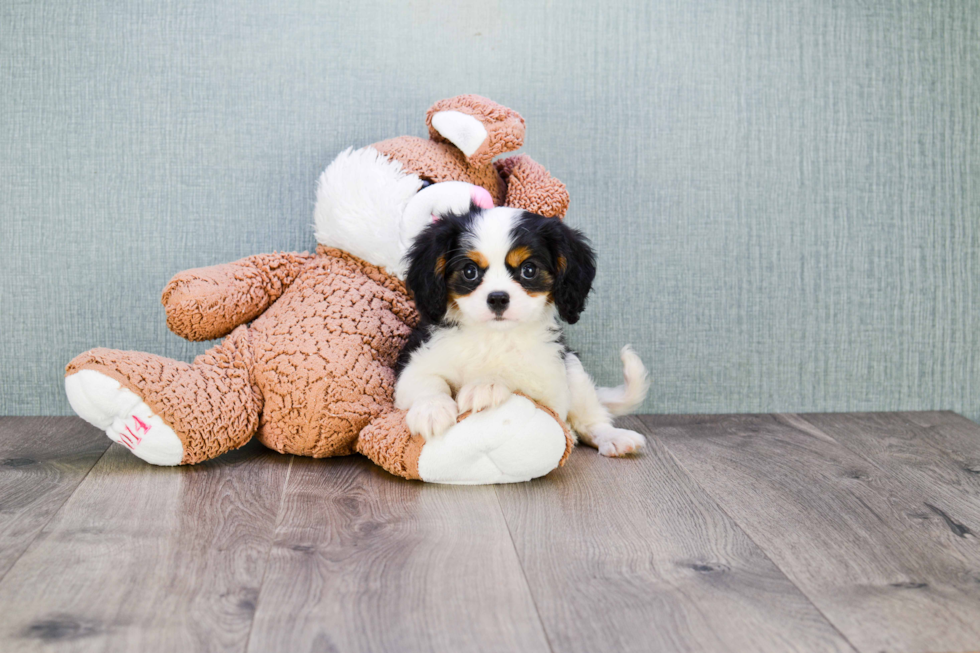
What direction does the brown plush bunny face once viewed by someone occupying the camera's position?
facing the viewer
